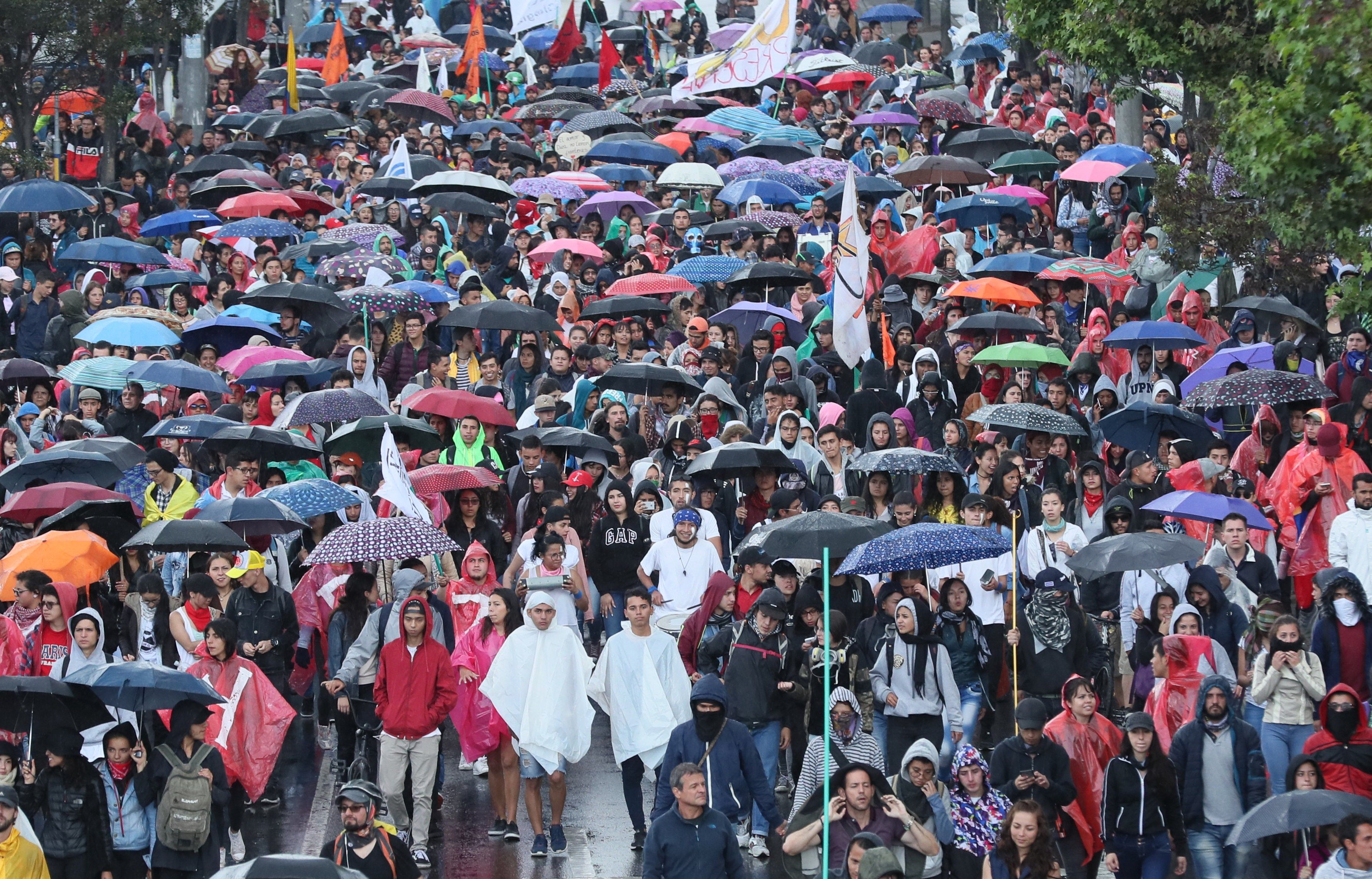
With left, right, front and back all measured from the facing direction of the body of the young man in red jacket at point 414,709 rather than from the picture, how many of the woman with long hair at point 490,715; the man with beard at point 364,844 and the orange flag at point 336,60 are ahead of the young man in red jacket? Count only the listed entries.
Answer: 1

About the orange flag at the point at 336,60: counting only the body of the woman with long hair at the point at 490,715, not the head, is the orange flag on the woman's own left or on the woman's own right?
on the woman's own right

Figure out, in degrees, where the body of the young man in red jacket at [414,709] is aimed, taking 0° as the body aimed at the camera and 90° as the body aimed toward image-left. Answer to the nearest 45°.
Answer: approximately 0°

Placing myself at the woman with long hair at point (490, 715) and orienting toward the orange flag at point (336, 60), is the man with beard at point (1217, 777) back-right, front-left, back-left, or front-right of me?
back-right

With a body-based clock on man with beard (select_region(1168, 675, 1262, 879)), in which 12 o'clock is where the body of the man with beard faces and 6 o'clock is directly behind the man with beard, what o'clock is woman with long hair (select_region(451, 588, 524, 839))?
The woman with long hair is roughly at 3 o'clock from the man with beard.

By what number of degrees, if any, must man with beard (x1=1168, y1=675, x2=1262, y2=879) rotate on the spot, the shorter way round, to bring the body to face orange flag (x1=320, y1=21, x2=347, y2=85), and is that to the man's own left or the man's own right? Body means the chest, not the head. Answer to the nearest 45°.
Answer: approximately 135° to the man's own right

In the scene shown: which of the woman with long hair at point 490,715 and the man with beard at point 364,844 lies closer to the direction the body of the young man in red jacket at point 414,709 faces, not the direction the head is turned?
the man with beard

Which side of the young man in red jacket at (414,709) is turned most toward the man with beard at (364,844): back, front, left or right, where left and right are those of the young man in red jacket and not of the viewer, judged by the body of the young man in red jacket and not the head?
front

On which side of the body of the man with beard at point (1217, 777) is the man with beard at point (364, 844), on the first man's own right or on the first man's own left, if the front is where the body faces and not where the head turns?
on the first man's own right

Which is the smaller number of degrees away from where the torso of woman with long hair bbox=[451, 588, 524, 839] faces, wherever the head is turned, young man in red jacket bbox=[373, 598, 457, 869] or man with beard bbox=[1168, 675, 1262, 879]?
the young man in red jacket
